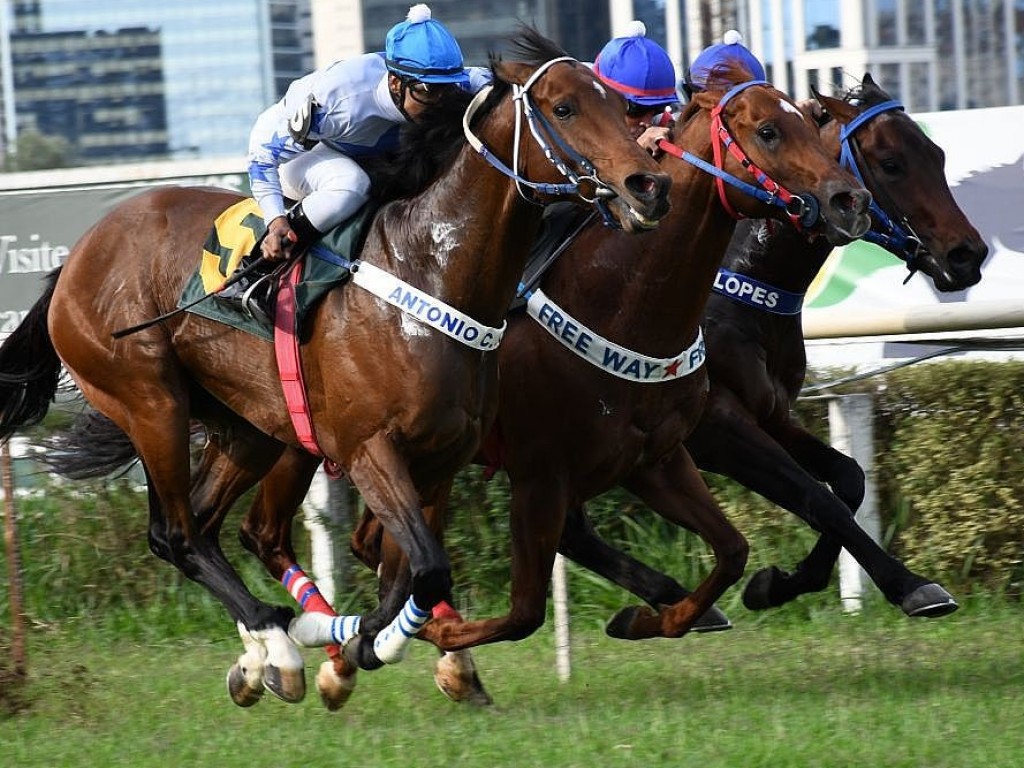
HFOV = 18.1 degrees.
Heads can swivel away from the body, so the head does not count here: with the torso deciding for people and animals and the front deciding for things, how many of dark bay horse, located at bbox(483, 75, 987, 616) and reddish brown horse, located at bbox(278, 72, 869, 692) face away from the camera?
0

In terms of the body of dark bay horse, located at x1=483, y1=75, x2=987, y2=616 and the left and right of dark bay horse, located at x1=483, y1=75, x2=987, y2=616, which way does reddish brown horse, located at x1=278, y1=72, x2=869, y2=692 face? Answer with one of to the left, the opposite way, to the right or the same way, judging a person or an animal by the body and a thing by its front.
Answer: the same way

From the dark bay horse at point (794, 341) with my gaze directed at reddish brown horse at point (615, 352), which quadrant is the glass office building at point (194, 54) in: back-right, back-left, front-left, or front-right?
back-right

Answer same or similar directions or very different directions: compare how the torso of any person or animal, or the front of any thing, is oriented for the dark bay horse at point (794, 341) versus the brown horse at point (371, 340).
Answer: same or similar directions

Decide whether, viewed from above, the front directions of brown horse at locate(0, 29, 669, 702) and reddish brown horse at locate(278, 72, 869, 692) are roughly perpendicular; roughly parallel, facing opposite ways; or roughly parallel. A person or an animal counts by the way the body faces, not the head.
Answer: roughly parallel

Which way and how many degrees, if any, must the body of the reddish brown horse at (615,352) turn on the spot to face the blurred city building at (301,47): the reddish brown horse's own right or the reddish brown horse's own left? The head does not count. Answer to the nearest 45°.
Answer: approximately 135° to the reddish brown horse's own left

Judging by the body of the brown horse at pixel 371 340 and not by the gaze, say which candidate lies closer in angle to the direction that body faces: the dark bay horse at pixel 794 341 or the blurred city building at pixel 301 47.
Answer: the dark bay horse

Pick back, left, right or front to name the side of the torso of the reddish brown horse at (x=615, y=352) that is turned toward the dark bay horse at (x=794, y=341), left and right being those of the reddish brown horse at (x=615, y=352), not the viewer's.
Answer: left

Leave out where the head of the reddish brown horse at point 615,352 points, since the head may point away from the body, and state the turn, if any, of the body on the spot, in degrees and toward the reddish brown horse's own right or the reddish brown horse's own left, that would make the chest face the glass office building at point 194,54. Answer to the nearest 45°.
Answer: approximately 135° to the reddish brown horse's own left

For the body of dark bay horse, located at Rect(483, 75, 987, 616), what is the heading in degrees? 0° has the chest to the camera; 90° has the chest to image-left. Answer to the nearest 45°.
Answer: approximately 315°

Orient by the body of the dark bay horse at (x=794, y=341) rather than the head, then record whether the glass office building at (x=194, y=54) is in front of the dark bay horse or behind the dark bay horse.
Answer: behind

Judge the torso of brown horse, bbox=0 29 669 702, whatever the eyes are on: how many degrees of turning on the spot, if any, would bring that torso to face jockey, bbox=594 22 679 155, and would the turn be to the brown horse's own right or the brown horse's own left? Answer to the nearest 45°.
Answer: approximately 90° to the brown horse's own left

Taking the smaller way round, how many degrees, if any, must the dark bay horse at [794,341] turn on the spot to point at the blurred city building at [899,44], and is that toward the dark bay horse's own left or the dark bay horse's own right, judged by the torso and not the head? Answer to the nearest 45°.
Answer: approximately 135° to the dark bay horse's own left
